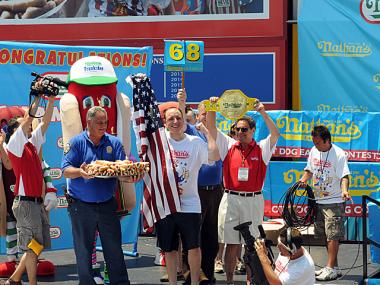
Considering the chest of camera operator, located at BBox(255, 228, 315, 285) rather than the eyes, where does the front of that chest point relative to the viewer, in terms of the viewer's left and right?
facing to the left of the viewer

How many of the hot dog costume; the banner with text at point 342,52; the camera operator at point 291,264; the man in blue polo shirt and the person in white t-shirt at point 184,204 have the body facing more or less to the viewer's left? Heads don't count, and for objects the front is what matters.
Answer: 1

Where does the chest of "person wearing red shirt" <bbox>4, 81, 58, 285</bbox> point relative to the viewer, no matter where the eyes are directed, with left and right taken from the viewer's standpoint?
facing the viewer and to the right of the viewer

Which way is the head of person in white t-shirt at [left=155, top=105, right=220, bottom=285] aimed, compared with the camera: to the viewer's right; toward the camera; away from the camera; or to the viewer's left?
toward the camera

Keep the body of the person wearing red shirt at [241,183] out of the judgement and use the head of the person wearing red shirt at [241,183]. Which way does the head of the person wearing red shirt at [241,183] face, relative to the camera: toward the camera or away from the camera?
toward the camera

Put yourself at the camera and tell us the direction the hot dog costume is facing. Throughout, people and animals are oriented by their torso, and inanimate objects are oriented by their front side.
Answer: facing the viewer

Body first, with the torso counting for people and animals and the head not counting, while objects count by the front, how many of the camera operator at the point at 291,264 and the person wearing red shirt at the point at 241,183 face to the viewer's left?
1

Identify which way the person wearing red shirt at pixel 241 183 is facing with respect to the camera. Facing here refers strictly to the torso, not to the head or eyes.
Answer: toward the camera

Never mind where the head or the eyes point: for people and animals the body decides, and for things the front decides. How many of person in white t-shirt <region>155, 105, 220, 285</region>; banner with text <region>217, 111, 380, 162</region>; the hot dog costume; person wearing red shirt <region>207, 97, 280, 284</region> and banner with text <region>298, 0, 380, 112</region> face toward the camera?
5

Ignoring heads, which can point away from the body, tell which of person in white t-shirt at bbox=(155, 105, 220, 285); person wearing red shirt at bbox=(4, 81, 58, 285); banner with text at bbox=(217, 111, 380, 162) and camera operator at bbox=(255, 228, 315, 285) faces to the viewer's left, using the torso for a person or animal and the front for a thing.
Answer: the camera operator

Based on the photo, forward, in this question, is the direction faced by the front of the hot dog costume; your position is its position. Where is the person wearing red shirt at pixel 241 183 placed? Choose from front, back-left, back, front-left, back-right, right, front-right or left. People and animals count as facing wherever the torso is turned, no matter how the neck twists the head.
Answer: left

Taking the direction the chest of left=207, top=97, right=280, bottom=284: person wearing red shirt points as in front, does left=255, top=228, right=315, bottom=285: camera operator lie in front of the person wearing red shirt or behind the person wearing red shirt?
in front

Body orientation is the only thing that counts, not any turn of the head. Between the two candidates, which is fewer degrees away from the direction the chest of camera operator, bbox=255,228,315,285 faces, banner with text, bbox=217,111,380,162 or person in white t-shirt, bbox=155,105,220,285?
the person in white t-shirt

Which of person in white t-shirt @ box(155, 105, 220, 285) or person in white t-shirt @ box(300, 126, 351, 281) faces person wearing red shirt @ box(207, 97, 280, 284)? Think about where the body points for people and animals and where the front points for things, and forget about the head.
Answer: person in white t-shirt @ box(300, 126, 351, 281)
